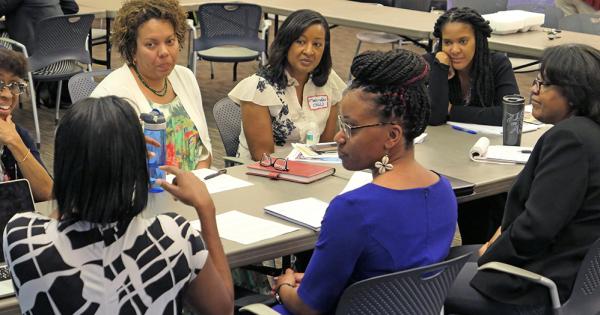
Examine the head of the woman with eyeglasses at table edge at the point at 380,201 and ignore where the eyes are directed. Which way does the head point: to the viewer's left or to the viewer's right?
to the viewer's left

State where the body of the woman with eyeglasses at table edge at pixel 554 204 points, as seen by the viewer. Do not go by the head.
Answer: to the viewer's left

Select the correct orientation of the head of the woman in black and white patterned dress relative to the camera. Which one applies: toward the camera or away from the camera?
away from the camera

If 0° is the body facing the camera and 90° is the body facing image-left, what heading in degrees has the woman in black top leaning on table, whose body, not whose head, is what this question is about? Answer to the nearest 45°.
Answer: approximately 45°

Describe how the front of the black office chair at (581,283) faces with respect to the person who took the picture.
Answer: facing away from the viewer and to the left of the viewer

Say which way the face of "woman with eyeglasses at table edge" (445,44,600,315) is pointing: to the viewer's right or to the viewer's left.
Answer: to the viewer's left
